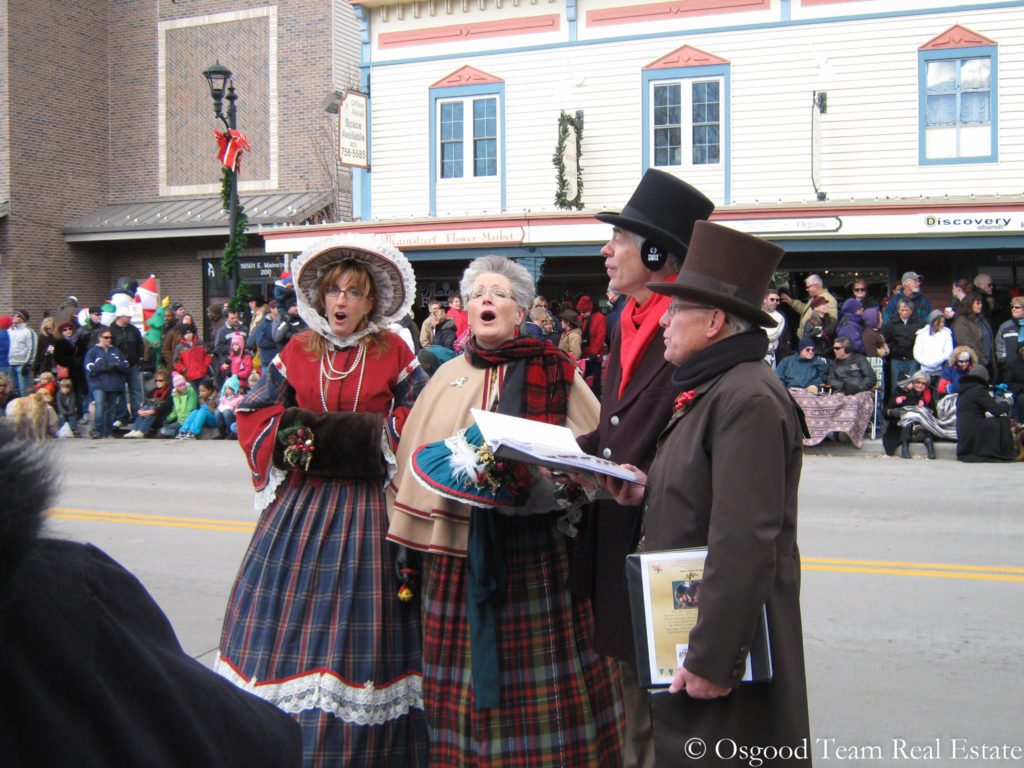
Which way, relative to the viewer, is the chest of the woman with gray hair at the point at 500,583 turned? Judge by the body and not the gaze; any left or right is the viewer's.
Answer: facing the viewer

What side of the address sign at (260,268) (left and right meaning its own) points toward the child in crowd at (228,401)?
front

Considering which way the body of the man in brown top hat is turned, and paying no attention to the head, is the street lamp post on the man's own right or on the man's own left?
on the man's own right

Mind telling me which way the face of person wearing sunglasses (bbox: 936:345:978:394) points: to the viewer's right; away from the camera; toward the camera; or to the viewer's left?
toward the camera

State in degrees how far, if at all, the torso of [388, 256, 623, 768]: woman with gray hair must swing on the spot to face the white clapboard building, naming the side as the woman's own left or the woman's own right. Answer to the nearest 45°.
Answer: approximately 180°

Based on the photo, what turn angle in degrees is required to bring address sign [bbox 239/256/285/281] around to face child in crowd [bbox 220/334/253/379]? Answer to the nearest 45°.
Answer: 0° — it already faces them

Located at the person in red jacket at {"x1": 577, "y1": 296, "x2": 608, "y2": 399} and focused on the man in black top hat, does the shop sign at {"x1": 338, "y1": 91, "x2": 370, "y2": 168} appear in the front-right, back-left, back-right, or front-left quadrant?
back-right

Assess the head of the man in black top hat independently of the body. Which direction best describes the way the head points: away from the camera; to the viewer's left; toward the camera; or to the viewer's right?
to the viewer's left

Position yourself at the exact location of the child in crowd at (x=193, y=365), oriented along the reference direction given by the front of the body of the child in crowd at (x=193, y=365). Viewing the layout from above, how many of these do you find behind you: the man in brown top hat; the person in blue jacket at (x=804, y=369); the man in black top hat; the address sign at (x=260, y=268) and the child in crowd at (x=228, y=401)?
1

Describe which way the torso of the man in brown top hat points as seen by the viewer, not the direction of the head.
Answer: to the viewer's left

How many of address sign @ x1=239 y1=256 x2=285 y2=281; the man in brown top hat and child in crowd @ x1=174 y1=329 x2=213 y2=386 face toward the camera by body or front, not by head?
2

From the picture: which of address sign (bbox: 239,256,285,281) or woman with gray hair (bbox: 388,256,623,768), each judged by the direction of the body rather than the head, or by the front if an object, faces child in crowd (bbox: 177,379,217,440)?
the address sign

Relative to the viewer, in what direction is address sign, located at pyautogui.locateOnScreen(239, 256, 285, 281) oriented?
toward the camera

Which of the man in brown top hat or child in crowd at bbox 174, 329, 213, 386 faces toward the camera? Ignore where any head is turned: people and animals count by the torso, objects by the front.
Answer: the child in crowd
